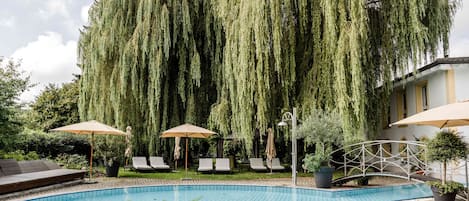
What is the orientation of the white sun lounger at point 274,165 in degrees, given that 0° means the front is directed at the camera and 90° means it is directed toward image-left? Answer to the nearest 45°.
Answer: approximately 315°

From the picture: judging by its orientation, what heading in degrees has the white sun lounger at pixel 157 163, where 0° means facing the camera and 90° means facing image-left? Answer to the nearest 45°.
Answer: approximately 315°

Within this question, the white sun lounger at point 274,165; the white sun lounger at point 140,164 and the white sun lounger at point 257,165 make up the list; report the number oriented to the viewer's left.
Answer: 0

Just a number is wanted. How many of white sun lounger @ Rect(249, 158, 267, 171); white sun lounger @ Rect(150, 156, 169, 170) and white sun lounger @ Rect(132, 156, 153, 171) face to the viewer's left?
0

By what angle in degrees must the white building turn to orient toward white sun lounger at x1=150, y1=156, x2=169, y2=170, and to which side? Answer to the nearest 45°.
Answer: approximately 45° to its right

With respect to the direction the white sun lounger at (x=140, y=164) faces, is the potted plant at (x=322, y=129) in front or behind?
in front

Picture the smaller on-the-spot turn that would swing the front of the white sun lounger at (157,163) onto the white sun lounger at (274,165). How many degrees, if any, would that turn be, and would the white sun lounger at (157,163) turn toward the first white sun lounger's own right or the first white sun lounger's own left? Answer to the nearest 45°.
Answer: approximately 45° to the first white sun lounger's own left

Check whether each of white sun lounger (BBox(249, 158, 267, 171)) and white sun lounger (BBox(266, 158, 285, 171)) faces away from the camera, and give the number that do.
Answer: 0

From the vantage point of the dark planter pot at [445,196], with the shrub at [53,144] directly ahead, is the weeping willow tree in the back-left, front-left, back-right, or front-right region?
front-right

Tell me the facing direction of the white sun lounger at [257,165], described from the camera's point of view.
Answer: facing the viewer and to the right of the viewer

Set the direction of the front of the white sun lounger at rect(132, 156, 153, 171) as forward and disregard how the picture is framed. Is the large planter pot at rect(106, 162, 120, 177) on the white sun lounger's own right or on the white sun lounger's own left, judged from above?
on the white sun lounger's own right

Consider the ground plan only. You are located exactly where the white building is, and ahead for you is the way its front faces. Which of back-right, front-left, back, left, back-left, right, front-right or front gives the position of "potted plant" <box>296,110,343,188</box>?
front

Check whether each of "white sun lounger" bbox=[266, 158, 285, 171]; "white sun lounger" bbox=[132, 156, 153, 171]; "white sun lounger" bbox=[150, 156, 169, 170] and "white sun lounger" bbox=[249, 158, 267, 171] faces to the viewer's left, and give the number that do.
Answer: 0

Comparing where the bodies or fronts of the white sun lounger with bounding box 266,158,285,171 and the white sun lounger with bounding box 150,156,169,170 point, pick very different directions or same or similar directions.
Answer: same or similar directions

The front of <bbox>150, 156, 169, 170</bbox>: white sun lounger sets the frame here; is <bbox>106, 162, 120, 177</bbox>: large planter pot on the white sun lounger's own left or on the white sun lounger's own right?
on the white sun lounger's own right

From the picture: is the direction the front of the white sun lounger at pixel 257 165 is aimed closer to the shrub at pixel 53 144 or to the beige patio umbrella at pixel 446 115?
the beige patio umbrella

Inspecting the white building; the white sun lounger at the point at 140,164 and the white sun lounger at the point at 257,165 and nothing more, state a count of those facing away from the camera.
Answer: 0

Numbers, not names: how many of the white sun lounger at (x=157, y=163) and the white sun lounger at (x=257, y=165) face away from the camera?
0

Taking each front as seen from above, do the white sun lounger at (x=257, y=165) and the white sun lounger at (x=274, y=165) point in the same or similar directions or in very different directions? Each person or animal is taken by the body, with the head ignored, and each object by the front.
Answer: same or similar directions
